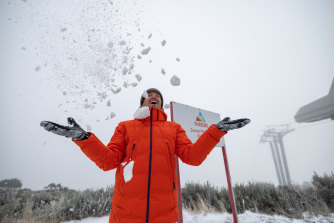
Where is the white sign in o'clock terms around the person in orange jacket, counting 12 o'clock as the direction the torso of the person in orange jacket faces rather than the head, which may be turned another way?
The white sign is roughly at 7 o'clock from the person in orange jacket.

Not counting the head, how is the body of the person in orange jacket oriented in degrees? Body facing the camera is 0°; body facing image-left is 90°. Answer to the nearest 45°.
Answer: approximately 0°
